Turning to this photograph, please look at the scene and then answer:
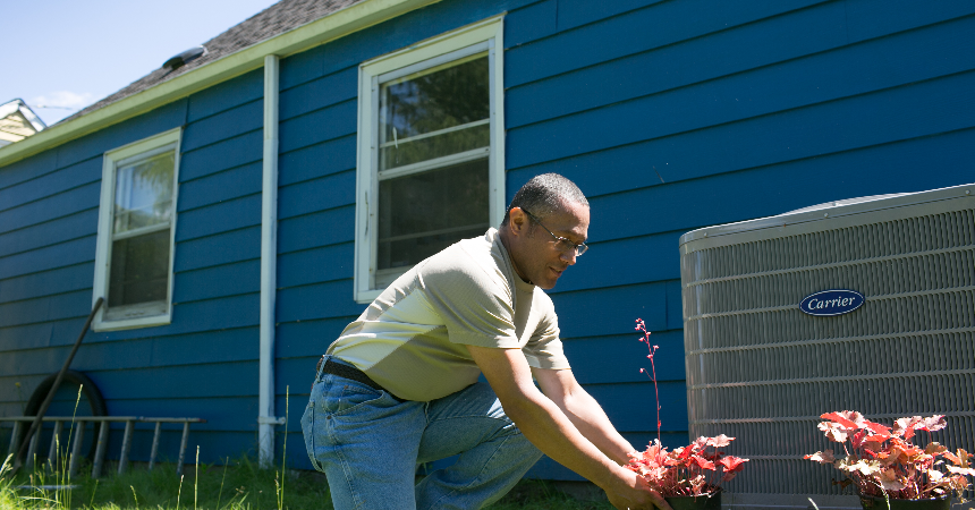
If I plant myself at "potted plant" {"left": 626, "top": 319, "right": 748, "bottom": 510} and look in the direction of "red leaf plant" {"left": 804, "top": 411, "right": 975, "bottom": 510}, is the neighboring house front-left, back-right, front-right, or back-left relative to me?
back-left

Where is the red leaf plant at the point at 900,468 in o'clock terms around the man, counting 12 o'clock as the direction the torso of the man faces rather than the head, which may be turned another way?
The red leaf plant is roughly at 1 o'clock from the man.

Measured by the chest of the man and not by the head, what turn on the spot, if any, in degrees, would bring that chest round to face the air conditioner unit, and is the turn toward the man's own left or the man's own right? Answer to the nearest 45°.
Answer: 0° — they already face it

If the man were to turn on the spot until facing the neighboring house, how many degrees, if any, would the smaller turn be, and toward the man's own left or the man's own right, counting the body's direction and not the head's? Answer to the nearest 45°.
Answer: approximately 135° to the man's own left

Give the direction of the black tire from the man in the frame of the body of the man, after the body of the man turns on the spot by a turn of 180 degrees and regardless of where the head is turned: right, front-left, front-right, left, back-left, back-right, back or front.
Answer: front-right

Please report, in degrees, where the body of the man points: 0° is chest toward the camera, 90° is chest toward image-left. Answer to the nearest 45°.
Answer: approximately 270°
